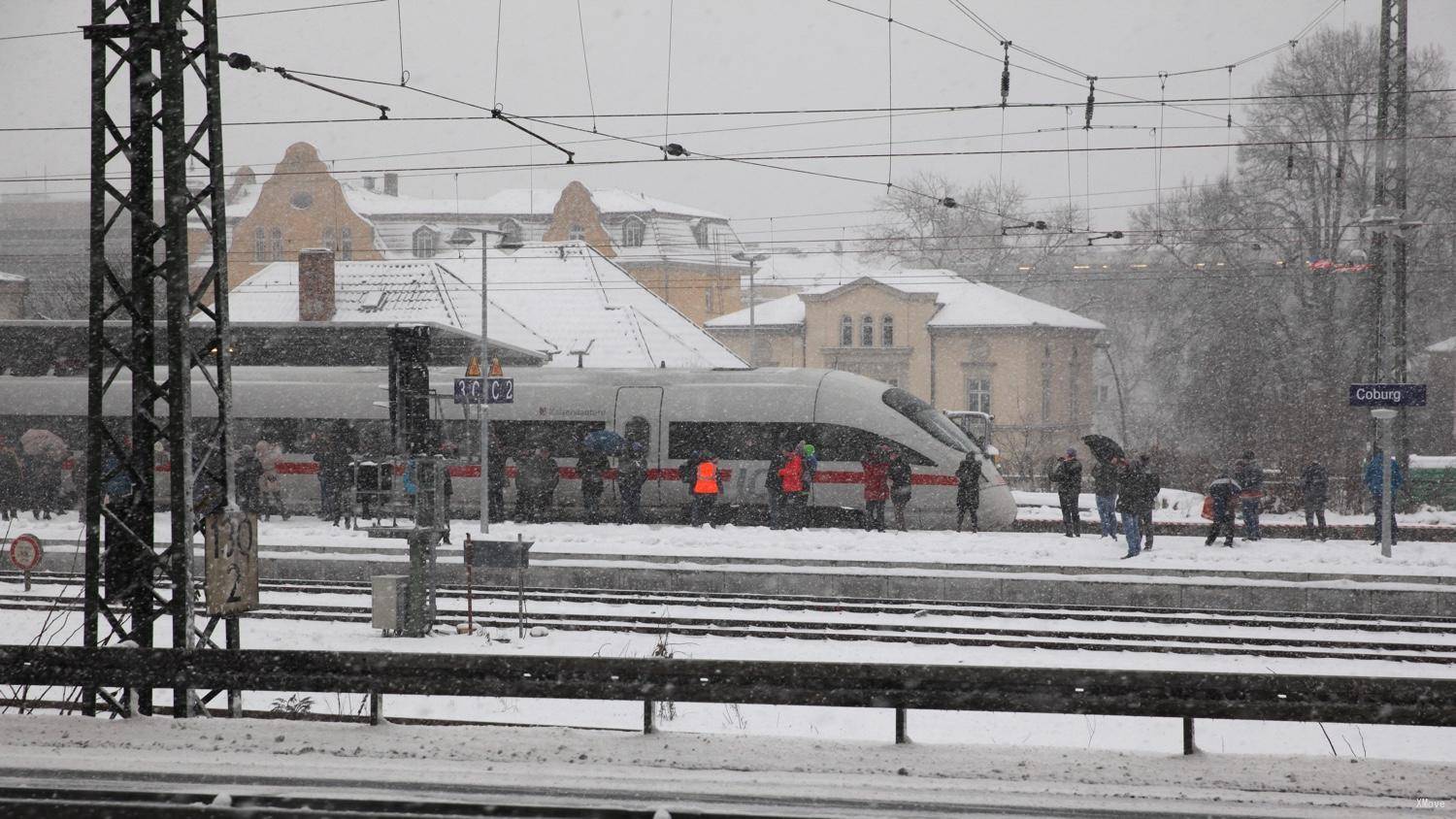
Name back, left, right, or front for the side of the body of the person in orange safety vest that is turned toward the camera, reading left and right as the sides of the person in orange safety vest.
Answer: back

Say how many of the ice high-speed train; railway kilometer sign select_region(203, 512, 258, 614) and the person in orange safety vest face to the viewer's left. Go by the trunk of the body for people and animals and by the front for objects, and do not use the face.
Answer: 0

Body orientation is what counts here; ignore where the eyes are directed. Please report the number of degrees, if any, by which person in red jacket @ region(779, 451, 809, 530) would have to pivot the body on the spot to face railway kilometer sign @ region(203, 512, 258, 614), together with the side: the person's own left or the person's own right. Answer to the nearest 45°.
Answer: approximately 180°

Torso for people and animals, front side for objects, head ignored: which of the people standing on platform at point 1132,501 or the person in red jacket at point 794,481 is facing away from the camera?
the person in red jacket

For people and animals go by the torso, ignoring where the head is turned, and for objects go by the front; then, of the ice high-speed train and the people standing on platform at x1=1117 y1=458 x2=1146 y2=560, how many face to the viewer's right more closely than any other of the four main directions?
1

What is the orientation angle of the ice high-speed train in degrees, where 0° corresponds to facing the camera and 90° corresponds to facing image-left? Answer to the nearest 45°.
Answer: approximately 270°

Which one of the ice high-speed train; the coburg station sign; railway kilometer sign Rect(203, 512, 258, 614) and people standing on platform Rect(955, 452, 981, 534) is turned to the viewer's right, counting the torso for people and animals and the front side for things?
the ice high-speed train

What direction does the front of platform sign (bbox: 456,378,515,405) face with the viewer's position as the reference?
facing the viewer

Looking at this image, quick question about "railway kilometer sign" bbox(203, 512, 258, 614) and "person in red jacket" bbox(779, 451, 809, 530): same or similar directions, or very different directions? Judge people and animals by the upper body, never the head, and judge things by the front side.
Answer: very different directions

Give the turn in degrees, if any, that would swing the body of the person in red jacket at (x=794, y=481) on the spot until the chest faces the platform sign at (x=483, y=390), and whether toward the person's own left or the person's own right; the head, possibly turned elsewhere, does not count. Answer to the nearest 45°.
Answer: approximately 135° to the person's own left

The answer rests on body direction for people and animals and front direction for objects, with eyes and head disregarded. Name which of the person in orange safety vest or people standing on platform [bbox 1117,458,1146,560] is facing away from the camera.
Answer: the person in orange safety vest

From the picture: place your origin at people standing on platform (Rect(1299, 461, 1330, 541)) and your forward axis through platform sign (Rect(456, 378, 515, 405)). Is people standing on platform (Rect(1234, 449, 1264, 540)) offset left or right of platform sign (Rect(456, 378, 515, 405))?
left

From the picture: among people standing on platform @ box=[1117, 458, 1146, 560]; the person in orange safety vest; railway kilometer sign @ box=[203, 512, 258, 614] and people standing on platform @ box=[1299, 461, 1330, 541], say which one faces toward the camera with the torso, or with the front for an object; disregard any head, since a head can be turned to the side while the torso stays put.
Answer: the railway kilometer sign

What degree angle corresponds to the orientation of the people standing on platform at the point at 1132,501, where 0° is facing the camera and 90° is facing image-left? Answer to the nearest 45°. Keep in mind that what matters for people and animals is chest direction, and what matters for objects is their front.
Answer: approximately 90°

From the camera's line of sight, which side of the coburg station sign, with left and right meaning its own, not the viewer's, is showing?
front
